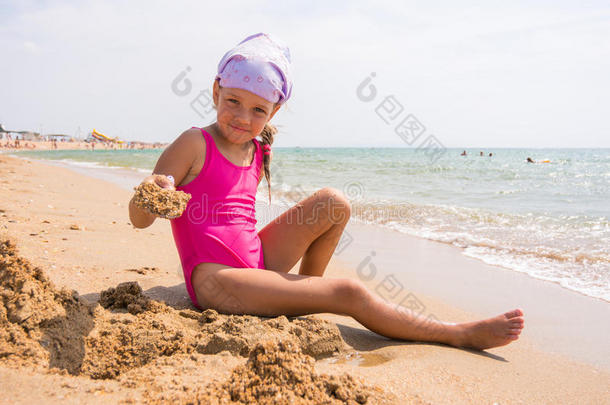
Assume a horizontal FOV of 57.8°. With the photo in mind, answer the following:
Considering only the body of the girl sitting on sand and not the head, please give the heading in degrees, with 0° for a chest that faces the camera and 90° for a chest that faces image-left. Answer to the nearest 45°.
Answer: approximately 315°

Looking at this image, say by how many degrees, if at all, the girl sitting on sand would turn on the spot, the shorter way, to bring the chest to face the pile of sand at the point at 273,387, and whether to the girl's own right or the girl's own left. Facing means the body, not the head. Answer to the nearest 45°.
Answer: approximately 45° to the girl's own right

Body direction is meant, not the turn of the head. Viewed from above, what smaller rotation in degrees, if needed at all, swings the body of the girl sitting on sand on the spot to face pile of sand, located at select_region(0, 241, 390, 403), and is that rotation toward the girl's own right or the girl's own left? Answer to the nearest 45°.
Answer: approximately 45° to the girl's own right
